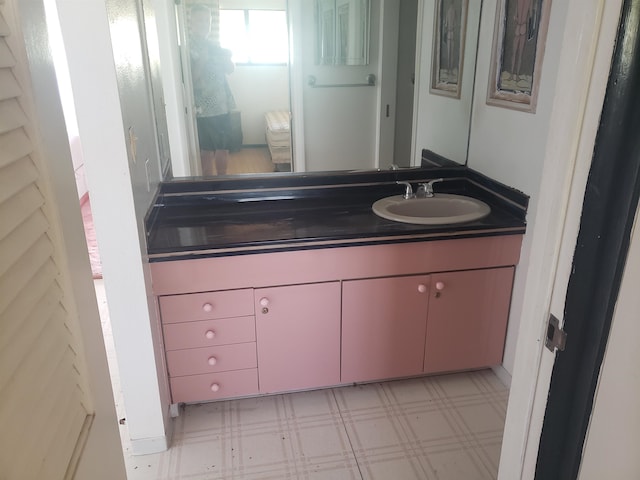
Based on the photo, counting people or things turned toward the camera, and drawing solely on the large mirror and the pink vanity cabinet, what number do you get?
2

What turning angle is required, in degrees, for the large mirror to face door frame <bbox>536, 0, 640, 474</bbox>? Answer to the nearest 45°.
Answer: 0° — it already faces it

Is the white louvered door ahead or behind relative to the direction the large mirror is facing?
ahead

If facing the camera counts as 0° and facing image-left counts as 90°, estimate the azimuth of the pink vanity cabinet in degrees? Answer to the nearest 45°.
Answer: approximately 0°

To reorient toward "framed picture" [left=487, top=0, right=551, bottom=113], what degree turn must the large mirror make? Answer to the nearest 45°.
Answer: approximately 90° to its left

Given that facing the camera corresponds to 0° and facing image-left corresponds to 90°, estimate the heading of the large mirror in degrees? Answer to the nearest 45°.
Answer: approximately 0°

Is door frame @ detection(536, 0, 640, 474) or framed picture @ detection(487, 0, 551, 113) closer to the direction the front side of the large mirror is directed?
the door frame
